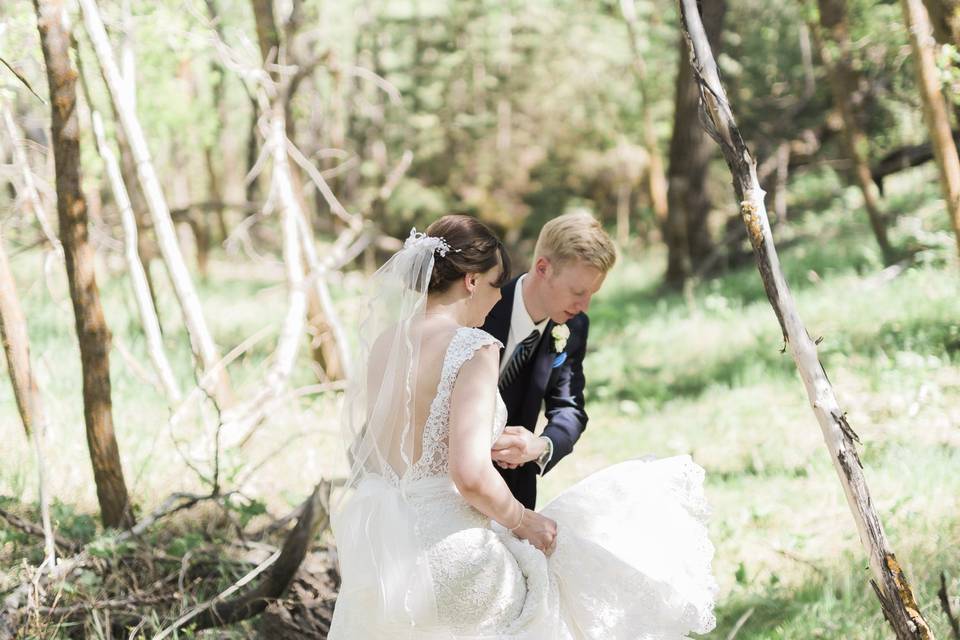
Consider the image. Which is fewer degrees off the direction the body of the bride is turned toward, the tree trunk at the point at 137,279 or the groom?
the groom

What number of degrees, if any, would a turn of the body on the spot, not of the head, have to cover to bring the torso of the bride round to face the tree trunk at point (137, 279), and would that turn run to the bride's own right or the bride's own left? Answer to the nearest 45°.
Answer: approximately 90° to the bride's own left

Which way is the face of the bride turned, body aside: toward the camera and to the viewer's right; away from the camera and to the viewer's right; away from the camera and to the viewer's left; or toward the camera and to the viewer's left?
away from the camera and to the viewer's right

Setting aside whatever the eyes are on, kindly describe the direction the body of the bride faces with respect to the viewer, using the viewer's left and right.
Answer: facing away from the viewer and to the right of the viewer

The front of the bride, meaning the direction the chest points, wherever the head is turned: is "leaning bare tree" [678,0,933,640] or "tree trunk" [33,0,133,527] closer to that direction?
the leaning bare tree
